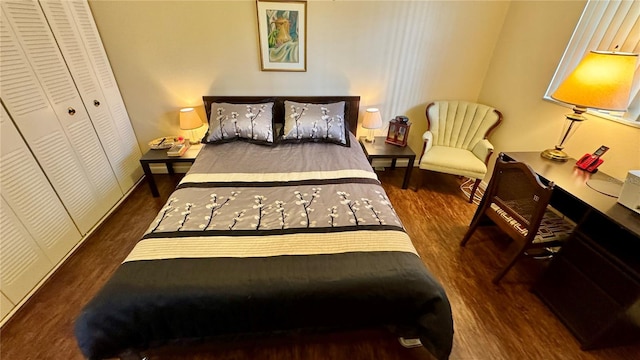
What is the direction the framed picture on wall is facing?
toward the camera

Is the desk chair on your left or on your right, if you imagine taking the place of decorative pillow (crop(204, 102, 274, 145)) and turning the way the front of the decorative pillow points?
on your left

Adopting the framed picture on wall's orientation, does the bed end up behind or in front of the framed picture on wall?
in front

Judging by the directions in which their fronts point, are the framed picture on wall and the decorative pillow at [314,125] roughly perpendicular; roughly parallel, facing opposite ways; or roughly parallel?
roughly parallel

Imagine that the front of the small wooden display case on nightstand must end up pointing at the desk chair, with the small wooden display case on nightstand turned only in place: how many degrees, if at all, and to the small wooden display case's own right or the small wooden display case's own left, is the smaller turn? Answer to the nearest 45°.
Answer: approximately 45° to the small wooden display case's own left

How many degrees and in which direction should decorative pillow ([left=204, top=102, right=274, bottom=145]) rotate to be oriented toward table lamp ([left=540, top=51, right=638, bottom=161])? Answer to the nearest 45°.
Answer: approximately 45° to its left

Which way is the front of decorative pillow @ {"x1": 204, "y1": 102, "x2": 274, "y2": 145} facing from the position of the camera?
facing the viewer

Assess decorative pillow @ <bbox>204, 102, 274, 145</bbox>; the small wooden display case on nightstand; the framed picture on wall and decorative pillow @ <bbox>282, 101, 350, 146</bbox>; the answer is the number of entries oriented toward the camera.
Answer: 4

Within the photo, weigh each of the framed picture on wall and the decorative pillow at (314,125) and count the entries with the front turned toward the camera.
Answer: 2

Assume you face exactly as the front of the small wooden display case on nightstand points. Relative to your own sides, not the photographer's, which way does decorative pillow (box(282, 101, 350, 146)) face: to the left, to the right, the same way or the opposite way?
the same way

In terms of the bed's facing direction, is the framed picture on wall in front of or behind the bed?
behind

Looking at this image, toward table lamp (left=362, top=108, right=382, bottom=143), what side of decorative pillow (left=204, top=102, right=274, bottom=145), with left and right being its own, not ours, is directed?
left

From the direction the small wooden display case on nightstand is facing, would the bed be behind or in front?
in front

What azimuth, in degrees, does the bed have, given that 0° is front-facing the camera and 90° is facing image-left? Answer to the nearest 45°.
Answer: approximately 0°

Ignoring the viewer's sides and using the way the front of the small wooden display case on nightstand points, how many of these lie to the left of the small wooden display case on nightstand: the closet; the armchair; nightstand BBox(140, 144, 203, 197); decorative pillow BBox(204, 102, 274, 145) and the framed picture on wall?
1

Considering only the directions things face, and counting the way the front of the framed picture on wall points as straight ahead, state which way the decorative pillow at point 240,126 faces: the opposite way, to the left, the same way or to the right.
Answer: the same way

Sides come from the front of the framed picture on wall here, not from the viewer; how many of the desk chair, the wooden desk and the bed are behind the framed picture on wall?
0

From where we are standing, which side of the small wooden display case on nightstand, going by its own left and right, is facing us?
front

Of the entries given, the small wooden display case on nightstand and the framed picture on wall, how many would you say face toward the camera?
2
